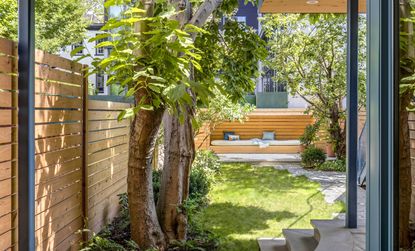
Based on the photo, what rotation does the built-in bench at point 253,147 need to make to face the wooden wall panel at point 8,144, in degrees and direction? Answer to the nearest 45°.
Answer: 0° — it already faces it

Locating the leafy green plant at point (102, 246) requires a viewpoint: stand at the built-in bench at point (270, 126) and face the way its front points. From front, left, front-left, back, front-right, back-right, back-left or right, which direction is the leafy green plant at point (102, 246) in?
front

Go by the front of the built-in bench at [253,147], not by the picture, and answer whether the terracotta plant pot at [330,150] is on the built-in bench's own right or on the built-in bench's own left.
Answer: on the built-in bench's own left

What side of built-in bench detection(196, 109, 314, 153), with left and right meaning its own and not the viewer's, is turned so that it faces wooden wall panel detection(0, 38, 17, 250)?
front

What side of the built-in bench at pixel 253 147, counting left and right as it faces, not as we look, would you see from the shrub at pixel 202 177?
front

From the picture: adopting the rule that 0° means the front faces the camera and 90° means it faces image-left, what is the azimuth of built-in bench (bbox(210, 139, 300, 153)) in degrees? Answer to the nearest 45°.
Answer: approximately 0°

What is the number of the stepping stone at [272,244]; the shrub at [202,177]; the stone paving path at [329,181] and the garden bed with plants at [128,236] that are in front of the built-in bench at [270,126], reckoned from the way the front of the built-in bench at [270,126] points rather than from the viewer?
4

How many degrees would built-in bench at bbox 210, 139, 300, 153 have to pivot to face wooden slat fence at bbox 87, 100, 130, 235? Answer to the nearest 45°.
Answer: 0° — it already faces it

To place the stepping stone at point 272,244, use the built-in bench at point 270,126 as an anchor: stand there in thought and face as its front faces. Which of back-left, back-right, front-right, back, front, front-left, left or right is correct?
front

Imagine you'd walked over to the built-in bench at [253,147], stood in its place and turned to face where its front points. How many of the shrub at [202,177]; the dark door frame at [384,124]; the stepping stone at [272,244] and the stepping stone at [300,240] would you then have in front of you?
4

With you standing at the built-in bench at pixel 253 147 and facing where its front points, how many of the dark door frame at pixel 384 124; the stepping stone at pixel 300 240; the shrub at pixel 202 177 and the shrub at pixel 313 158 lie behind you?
0

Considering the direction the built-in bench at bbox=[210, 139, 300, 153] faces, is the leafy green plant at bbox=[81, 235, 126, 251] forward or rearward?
forward

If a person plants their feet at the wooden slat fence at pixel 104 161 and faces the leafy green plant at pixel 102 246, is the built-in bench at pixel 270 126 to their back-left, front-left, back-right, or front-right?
back-left
